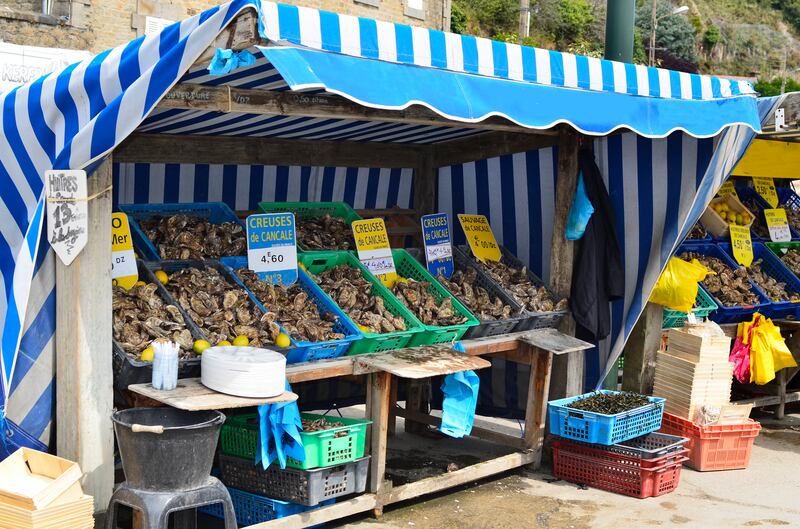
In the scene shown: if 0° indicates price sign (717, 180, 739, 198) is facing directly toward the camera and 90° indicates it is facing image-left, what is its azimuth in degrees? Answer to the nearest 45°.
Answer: approximately 0°

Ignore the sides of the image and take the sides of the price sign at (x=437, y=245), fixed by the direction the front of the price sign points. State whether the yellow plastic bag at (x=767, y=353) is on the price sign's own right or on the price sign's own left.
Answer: on the price sign's own left

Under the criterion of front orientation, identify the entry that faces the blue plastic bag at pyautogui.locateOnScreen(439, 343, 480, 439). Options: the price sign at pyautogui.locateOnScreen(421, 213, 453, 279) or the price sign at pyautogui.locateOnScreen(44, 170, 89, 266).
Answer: the price sign at pyautogui.locateOnScreen(421, 213, 453, 279)

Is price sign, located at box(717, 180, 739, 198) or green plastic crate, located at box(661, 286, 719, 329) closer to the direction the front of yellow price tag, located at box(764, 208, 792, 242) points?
the green plastic crate

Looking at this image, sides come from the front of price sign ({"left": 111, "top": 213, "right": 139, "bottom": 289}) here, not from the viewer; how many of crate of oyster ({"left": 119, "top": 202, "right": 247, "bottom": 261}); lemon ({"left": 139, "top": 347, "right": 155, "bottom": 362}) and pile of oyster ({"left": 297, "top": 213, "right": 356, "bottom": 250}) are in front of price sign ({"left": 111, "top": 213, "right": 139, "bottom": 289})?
1

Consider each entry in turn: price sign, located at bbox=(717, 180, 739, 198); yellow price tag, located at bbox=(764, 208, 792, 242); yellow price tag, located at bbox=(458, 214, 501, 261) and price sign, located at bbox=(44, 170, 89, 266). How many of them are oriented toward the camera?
4

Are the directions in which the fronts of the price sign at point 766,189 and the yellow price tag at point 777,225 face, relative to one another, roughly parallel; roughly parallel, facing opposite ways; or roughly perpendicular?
roughly parallel

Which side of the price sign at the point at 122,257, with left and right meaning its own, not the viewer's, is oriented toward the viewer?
front

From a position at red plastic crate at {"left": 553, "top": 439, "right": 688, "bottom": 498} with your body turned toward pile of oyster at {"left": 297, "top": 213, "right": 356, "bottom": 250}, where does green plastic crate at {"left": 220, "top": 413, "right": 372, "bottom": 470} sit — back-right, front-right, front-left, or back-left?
front-left

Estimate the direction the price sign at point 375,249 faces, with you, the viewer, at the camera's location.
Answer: facing the viewer

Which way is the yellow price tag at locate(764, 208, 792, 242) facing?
toward the camera

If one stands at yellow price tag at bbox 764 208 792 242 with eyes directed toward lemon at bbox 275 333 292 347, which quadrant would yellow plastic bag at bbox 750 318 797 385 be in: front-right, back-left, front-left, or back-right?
front-left
